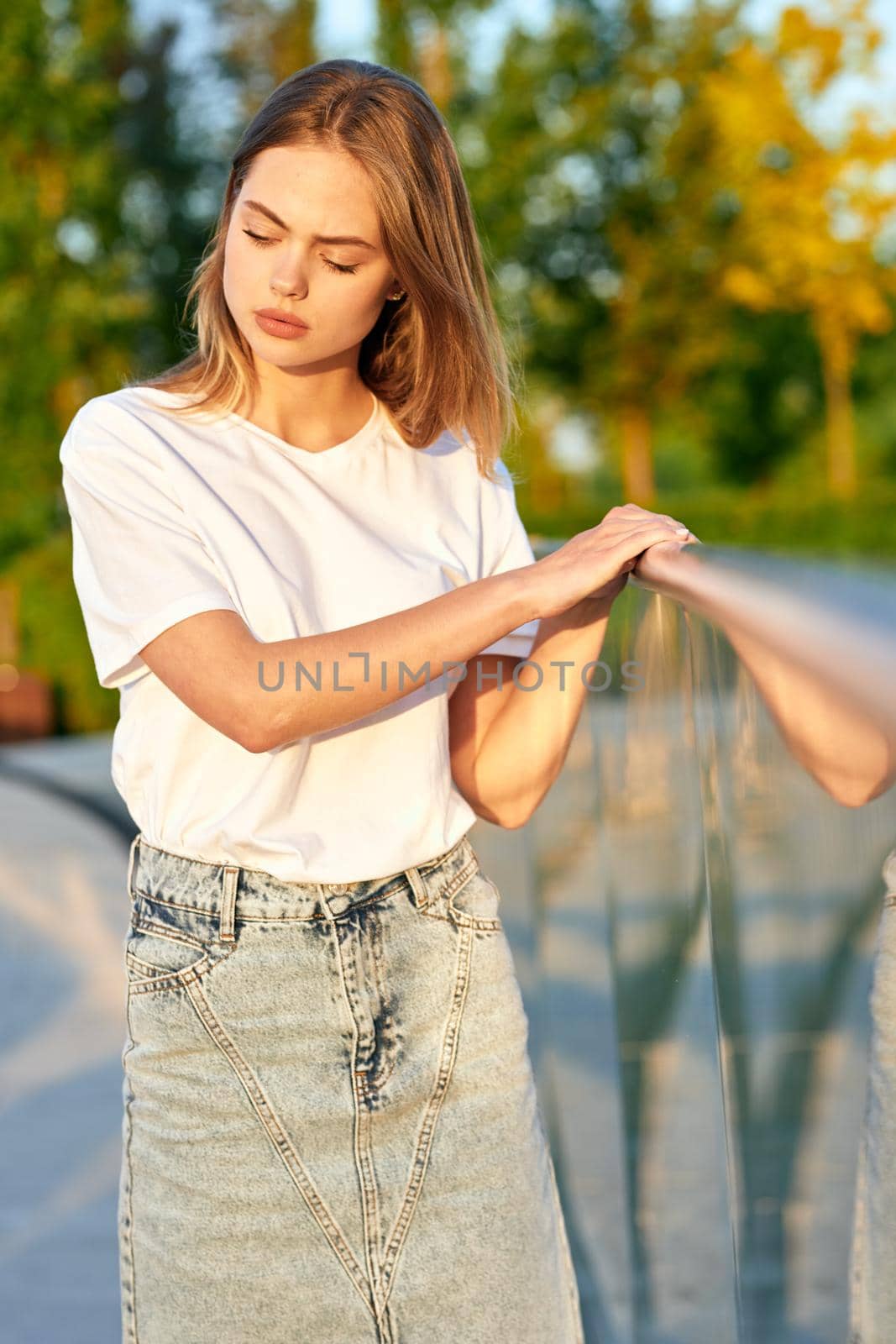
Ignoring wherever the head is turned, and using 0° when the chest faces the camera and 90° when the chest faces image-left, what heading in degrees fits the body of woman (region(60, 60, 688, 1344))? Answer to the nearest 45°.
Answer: approximately 0°
